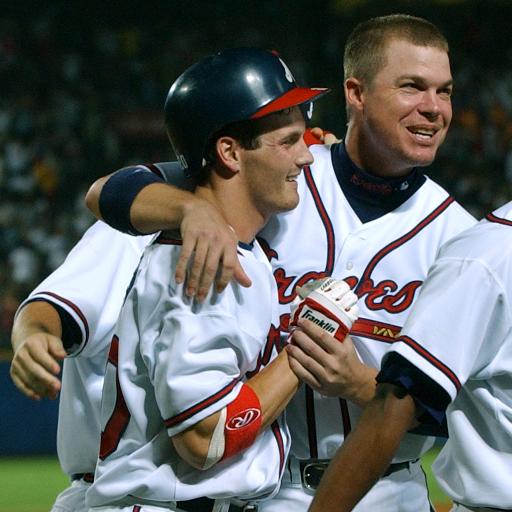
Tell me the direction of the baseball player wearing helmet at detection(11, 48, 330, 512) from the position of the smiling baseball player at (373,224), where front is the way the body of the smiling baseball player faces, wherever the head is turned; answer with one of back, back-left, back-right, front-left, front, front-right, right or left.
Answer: right

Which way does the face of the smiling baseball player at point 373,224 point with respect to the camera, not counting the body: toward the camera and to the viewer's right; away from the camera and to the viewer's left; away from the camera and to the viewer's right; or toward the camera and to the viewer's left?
toward the camera and to the viewer's right

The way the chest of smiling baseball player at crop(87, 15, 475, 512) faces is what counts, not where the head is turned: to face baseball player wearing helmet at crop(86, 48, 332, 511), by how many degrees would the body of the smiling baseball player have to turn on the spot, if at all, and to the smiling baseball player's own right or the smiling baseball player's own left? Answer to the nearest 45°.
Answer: approximately 45° to the smiling baseball player's own right

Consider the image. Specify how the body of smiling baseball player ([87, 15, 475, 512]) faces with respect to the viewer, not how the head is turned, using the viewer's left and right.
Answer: facing the viewer
